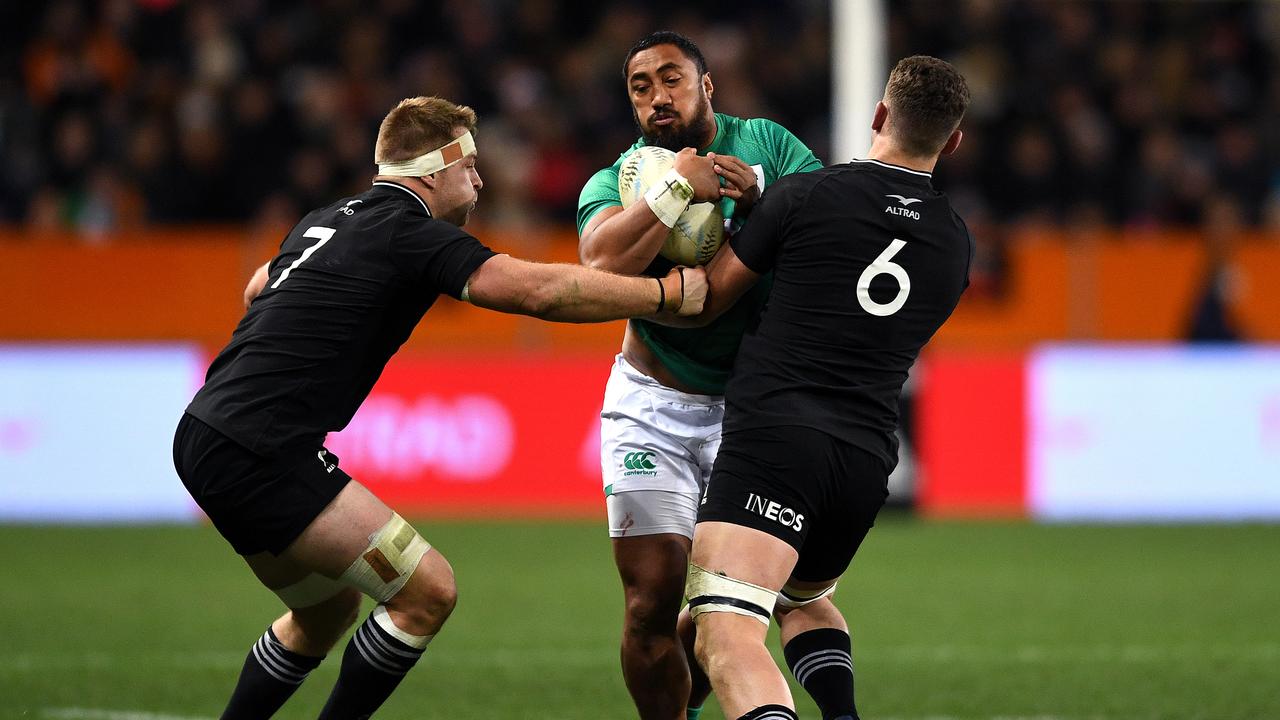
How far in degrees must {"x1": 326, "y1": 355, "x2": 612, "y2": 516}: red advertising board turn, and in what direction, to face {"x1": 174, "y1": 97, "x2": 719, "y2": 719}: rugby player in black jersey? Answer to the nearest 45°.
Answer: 0° — it already faces them

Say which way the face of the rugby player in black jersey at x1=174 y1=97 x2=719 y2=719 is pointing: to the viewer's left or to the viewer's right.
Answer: to the viewer's right

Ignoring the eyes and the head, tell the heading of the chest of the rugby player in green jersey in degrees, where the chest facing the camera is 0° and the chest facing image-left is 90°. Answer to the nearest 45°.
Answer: approximately 0°

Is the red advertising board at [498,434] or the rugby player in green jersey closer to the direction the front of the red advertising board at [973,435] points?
the rugby player in green jersey

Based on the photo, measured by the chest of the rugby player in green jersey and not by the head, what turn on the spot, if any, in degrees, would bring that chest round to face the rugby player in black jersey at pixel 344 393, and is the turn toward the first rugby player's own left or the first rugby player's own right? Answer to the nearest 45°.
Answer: approximately 45° to the first rugby player's own right

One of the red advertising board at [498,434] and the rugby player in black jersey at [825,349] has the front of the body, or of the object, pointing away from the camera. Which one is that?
the rugby player in black jersey

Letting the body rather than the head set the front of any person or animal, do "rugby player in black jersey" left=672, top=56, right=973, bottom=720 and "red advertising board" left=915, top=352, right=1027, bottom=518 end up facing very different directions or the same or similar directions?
very different directions

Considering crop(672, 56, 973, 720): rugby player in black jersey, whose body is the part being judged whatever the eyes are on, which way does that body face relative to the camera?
away from the camera

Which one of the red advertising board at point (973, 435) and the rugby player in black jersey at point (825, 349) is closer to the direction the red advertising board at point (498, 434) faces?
the rugby player in black jersey

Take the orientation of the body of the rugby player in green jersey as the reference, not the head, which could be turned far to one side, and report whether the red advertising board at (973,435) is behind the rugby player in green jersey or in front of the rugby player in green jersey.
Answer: behind

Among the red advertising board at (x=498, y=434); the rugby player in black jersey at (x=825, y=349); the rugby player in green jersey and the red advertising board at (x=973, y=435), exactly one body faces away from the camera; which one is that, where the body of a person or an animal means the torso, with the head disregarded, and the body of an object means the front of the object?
the rugby player in black jersey

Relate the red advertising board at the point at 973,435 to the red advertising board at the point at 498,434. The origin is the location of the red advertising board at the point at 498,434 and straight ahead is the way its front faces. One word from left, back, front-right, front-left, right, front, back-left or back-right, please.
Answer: left

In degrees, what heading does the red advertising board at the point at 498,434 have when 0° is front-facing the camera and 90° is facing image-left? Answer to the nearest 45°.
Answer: approximately 0°
